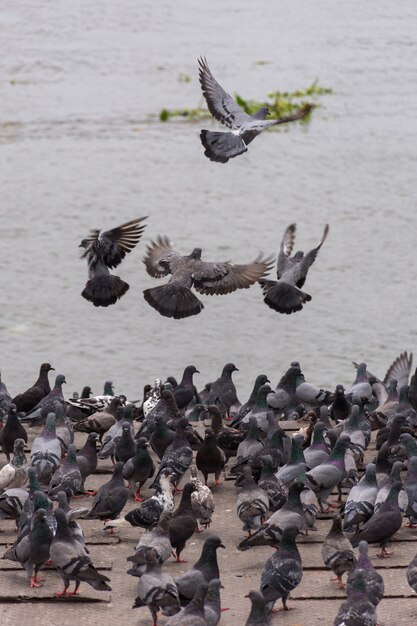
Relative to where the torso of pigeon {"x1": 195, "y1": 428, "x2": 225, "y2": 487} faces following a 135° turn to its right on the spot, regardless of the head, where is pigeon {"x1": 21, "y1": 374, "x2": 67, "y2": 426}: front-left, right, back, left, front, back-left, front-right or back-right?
front

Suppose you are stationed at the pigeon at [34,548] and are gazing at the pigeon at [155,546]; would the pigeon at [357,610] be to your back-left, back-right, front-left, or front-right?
front-right

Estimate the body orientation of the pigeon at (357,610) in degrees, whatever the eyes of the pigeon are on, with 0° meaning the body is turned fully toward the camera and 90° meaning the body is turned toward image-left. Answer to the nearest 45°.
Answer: approximately 180°

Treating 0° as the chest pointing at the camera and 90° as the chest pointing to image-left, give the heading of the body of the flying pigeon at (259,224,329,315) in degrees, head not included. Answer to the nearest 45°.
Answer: approximately 180°

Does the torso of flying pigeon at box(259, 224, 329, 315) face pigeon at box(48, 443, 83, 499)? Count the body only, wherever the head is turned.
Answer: no

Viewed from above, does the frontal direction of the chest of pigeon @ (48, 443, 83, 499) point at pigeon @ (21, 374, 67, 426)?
no

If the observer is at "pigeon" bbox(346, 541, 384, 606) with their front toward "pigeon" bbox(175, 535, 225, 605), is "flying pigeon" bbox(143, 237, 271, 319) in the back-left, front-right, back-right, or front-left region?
front-right

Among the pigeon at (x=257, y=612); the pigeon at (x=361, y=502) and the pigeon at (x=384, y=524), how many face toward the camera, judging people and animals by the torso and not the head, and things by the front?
0
